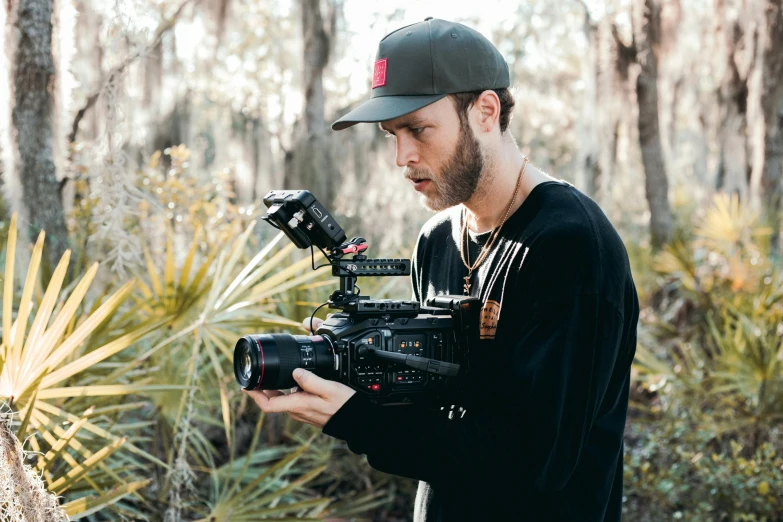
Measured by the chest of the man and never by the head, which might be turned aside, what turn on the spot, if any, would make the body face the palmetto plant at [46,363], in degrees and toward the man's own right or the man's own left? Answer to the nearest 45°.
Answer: approximately 90° to the man's own right

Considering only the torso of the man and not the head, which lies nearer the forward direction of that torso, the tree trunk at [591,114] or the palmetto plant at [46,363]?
the palmetto plant

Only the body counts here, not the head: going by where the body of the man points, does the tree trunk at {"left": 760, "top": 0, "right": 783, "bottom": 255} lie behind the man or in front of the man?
behind

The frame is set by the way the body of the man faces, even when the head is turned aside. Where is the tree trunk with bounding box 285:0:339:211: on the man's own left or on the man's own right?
on the man's own right

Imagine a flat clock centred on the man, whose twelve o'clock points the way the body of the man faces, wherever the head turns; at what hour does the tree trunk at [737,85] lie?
The tree trunk is roughly at 5 o'clock from the man.

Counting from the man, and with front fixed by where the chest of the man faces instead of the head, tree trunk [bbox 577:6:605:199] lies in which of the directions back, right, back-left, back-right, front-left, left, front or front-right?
back-right

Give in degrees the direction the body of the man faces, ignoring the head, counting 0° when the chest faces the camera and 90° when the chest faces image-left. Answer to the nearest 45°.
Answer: approximately 45°

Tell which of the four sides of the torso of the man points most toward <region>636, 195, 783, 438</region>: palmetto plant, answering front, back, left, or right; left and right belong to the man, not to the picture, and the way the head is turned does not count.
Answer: back

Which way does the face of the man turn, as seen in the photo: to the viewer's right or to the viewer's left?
to the viewer's left

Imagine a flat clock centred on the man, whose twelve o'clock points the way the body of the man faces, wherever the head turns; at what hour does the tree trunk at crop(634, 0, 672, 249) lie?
The tree trunk is roughly at 5 o'clock from the man.
